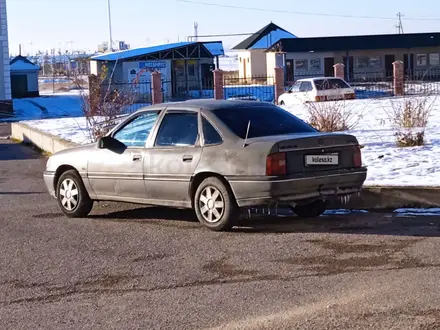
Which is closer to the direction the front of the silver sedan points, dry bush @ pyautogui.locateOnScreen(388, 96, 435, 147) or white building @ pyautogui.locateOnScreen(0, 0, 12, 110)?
the white building

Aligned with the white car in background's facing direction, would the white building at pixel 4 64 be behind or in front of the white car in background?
in front

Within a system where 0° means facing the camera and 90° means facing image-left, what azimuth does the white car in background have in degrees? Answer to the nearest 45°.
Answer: approximately 135°

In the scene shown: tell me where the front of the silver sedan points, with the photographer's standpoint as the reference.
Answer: facing away from the viewer and to the left of the viewer

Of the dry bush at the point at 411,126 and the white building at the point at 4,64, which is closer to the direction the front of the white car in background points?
the white building

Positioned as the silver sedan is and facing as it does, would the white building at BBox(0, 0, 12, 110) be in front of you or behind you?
in front

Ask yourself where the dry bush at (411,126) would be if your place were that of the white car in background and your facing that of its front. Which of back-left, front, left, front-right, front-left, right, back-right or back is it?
back-left
